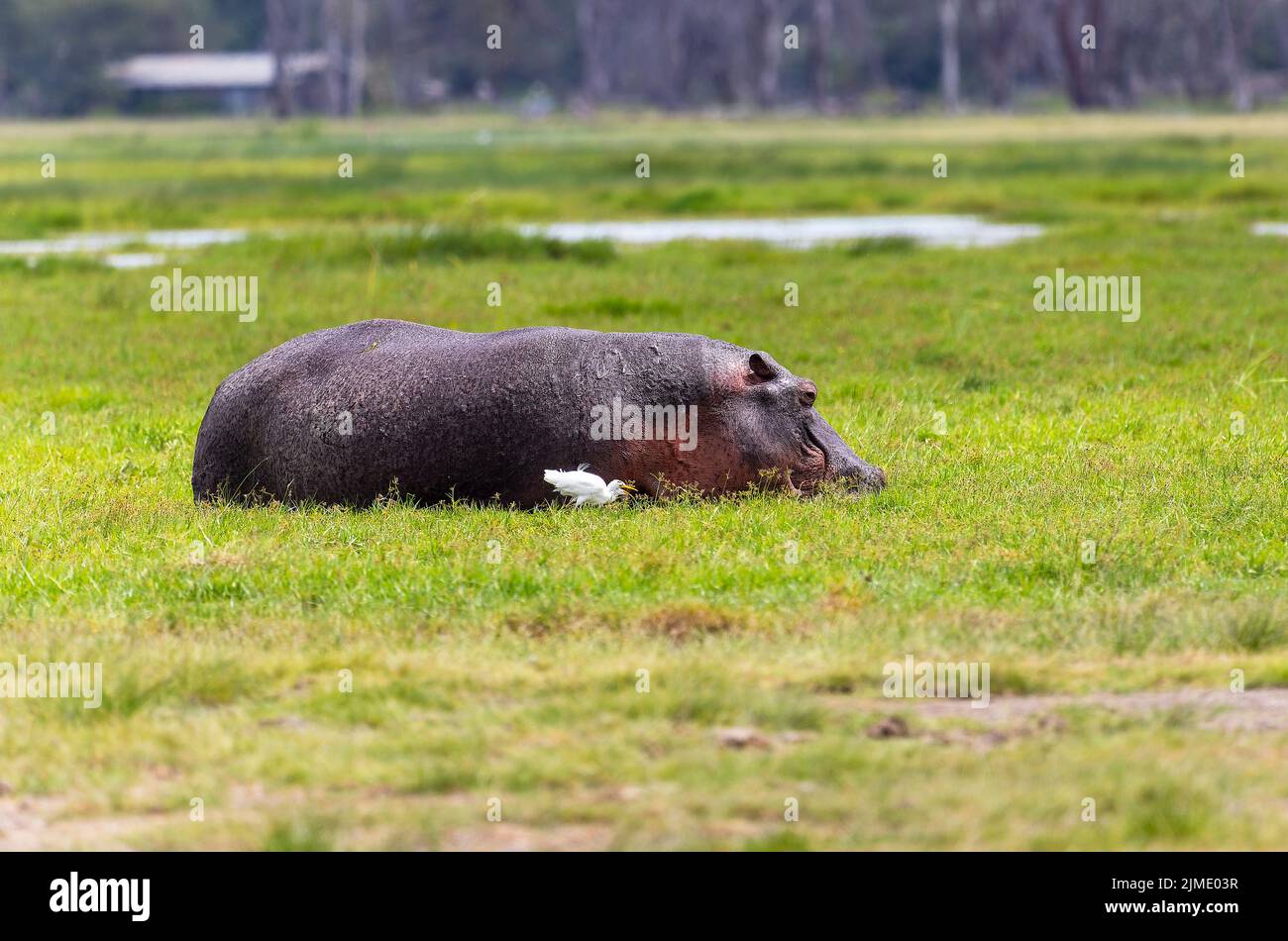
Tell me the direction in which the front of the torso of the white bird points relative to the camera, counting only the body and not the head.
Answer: to the viewer's right

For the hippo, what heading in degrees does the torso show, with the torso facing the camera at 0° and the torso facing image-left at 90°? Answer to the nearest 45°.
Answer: approximately 270°

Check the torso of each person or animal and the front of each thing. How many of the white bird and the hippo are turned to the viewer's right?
2

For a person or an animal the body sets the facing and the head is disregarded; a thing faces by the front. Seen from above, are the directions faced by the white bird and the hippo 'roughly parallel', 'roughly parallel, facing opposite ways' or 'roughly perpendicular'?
roughly parallel
